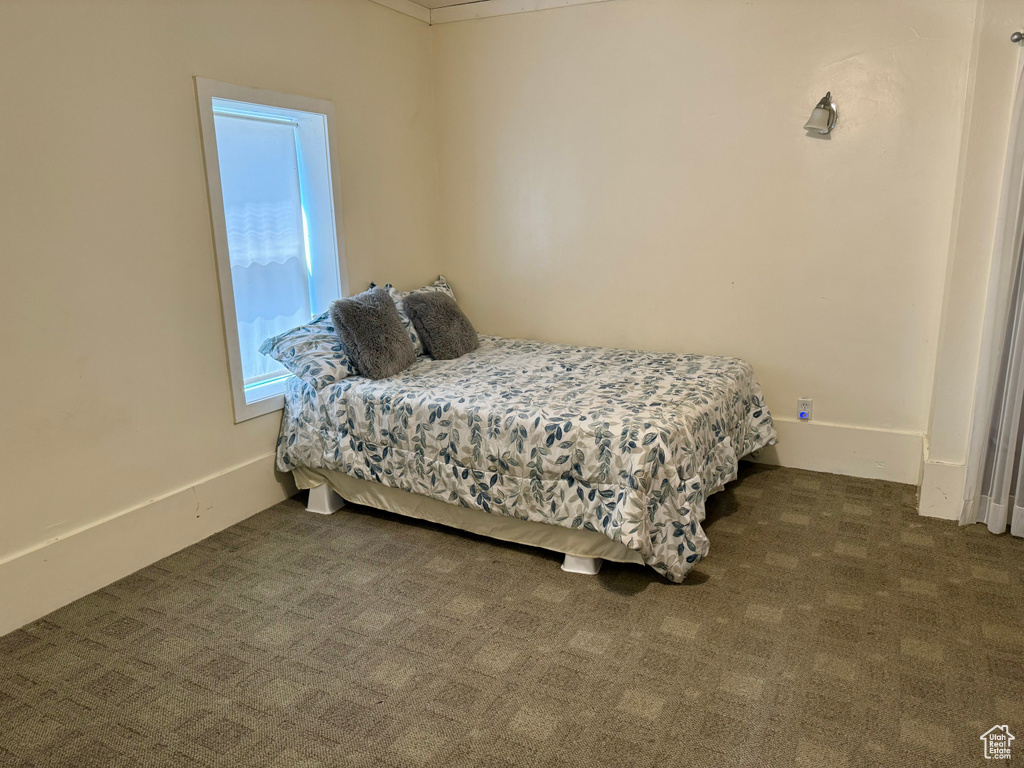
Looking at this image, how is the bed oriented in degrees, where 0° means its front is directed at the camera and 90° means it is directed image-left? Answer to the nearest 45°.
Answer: approximately 315°

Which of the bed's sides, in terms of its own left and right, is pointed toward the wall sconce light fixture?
front

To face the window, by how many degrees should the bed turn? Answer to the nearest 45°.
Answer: approximately 180°

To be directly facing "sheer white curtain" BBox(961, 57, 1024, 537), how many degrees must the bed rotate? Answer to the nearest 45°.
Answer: approximately 45° to its left
